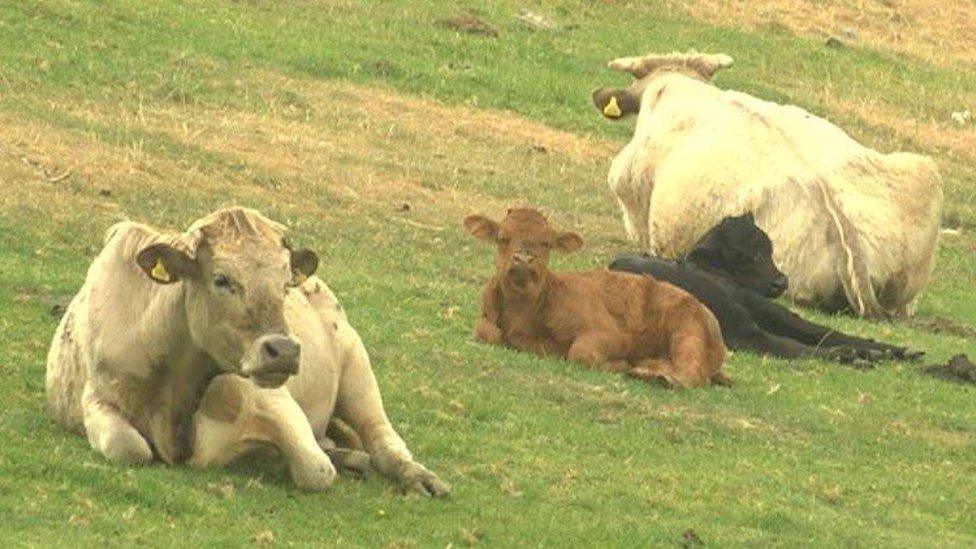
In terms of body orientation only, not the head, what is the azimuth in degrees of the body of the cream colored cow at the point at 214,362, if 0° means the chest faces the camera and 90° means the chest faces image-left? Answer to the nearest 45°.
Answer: approximately 0°

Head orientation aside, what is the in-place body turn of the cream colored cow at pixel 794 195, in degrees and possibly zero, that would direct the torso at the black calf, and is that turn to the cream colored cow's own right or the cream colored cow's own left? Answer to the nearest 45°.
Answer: approximately 135° to the cream colored cow's own left

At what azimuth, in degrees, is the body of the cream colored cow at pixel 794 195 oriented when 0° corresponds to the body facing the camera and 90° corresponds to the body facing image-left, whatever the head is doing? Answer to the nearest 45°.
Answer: approximately 135°

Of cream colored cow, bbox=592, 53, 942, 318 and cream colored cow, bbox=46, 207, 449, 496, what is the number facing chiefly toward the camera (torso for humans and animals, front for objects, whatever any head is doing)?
1

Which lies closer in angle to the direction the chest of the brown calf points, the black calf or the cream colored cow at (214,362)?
the cream colored cow

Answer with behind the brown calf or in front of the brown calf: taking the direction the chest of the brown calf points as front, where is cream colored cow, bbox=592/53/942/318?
behind

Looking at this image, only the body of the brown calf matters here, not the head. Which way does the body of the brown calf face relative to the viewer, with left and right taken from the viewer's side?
facing the viewer and to the left of the viewer
